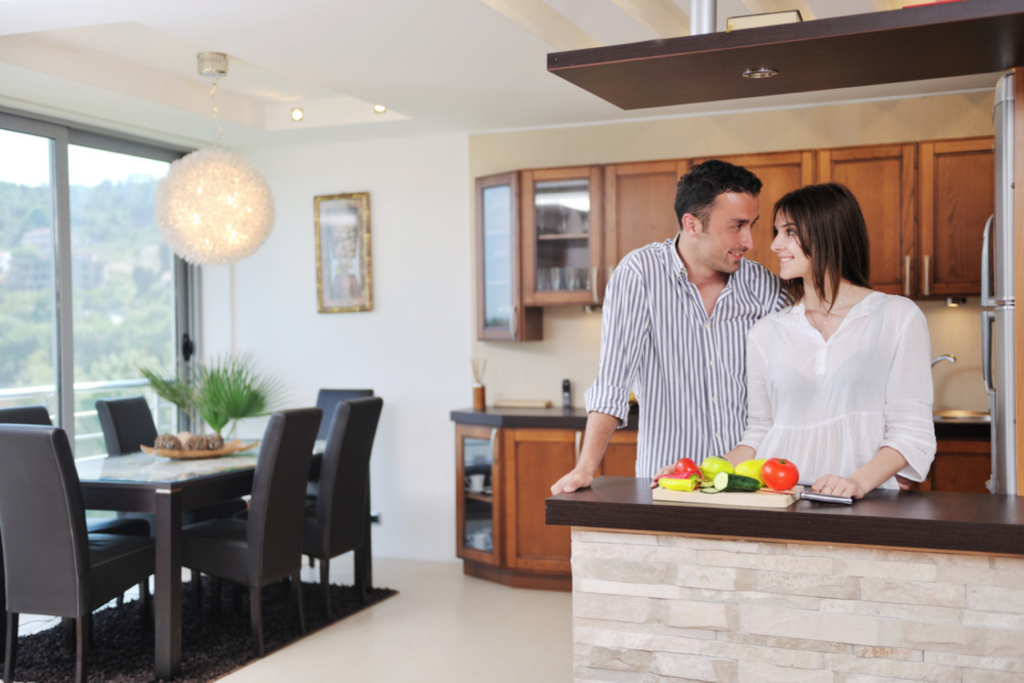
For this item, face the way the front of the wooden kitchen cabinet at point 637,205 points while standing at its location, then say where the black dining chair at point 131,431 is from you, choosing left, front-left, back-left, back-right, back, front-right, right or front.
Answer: right

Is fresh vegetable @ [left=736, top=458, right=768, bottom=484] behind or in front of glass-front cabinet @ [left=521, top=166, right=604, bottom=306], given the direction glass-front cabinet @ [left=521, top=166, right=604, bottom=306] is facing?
in front

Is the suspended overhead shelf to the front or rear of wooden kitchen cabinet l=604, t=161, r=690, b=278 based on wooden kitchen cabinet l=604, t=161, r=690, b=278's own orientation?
to the front

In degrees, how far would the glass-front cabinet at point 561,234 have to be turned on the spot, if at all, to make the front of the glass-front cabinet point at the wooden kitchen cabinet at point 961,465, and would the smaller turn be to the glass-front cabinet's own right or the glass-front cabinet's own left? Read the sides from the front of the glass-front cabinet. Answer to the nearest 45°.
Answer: approximately 90° to the glass-front cabinet's own left

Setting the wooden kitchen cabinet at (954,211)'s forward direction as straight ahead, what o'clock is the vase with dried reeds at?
The vase with dried reeds is roughly at 3 o'clock from the wooden kitchen cabinet.

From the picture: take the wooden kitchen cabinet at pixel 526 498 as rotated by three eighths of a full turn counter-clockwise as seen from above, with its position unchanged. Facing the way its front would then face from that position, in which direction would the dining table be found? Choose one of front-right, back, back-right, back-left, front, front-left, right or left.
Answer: back

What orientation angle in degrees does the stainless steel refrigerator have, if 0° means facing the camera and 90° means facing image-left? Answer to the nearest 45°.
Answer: approximately 90°

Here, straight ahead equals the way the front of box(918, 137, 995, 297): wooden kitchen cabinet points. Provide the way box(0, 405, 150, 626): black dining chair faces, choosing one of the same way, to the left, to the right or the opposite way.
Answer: the opposite way

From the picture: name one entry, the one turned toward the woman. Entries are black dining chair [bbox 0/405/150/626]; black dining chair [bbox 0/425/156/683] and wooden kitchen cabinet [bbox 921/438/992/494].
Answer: the wooden kitchen cabinet

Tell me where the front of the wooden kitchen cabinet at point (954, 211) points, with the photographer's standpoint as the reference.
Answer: facing the viewer

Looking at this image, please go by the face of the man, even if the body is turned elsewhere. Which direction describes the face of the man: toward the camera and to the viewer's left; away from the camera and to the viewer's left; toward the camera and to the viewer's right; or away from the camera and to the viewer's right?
toward the camera and to the viewer's right

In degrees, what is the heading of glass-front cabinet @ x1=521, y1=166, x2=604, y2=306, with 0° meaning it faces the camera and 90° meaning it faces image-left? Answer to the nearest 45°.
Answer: approximately 0°

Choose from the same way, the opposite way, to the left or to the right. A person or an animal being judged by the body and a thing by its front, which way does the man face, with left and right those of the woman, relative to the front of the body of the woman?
to the left

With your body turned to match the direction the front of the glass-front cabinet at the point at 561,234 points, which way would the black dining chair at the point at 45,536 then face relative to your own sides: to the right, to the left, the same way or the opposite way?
the opposite way
